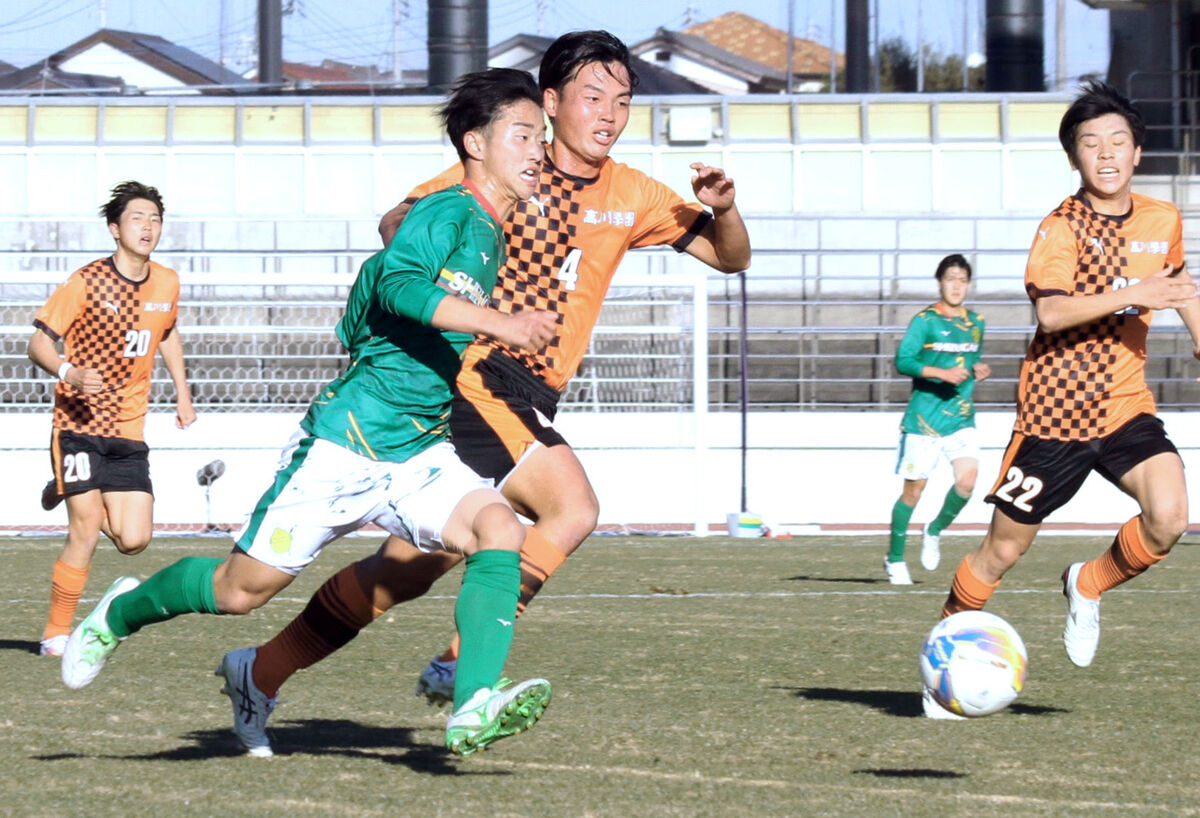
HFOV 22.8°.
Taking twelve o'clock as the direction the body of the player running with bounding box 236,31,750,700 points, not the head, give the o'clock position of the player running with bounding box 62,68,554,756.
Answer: the player running with bounding box 62,68,554,756 is roughly at 2 o'clock from the player running with bounding box 236,31,750,700.

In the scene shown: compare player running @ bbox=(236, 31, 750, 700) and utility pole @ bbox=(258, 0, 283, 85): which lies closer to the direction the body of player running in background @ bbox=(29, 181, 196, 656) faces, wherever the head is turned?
the player running

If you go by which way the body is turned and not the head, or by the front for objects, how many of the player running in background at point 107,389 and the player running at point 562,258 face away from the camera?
0

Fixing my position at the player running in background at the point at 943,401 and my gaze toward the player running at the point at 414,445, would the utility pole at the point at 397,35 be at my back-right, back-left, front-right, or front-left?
back-right

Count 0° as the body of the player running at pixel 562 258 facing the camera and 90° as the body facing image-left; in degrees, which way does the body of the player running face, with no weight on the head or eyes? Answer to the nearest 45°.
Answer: approximately 315°

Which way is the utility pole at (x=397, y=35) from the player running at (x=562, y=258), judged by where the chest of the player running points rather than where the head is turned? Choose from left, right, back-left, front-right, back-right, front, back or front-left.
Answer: back-left
